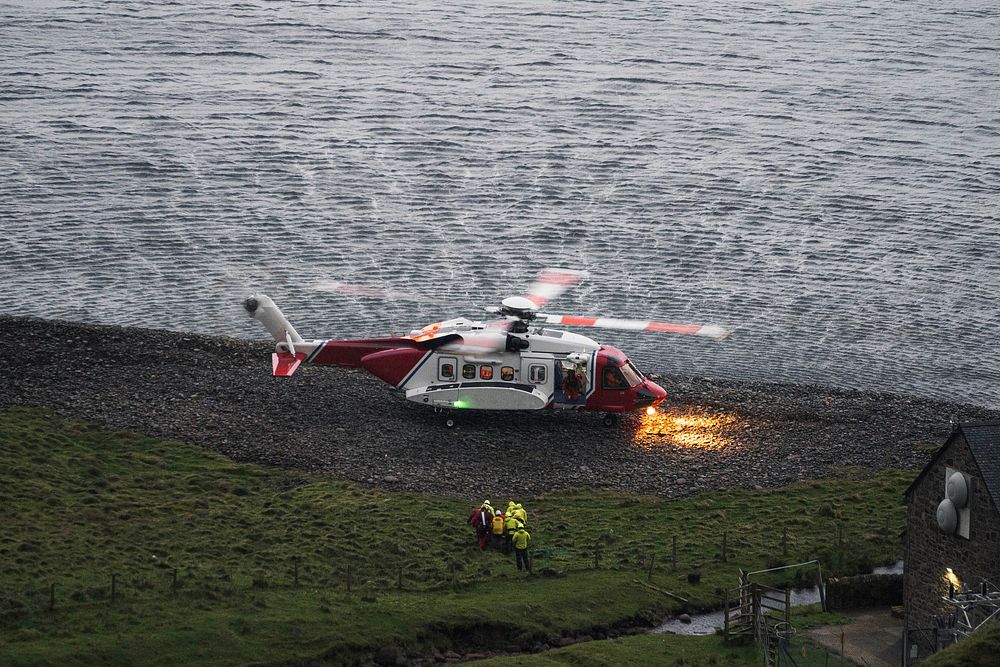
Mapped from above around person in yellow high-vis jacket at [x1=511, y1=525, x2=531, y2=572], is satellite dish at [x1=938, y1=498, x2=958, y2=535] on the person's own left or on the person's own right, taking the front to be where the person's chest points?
on the person's own right

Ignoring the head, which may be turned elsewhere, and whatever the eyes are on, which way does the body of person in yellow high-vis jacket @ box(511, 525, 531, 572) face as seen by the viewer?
away from the camera

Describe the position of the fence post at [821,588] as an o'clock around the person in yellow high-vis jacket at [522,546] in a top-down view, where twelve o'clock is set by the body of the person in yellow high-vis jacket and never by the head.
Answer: The fence post is roughly at 3 o'clock from the person in yellow high-vis jacket.

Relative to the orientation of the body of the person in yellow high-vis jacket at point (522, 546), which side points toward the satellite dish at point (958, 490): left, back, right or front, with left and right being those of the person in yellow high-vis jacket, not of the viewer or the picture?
right
